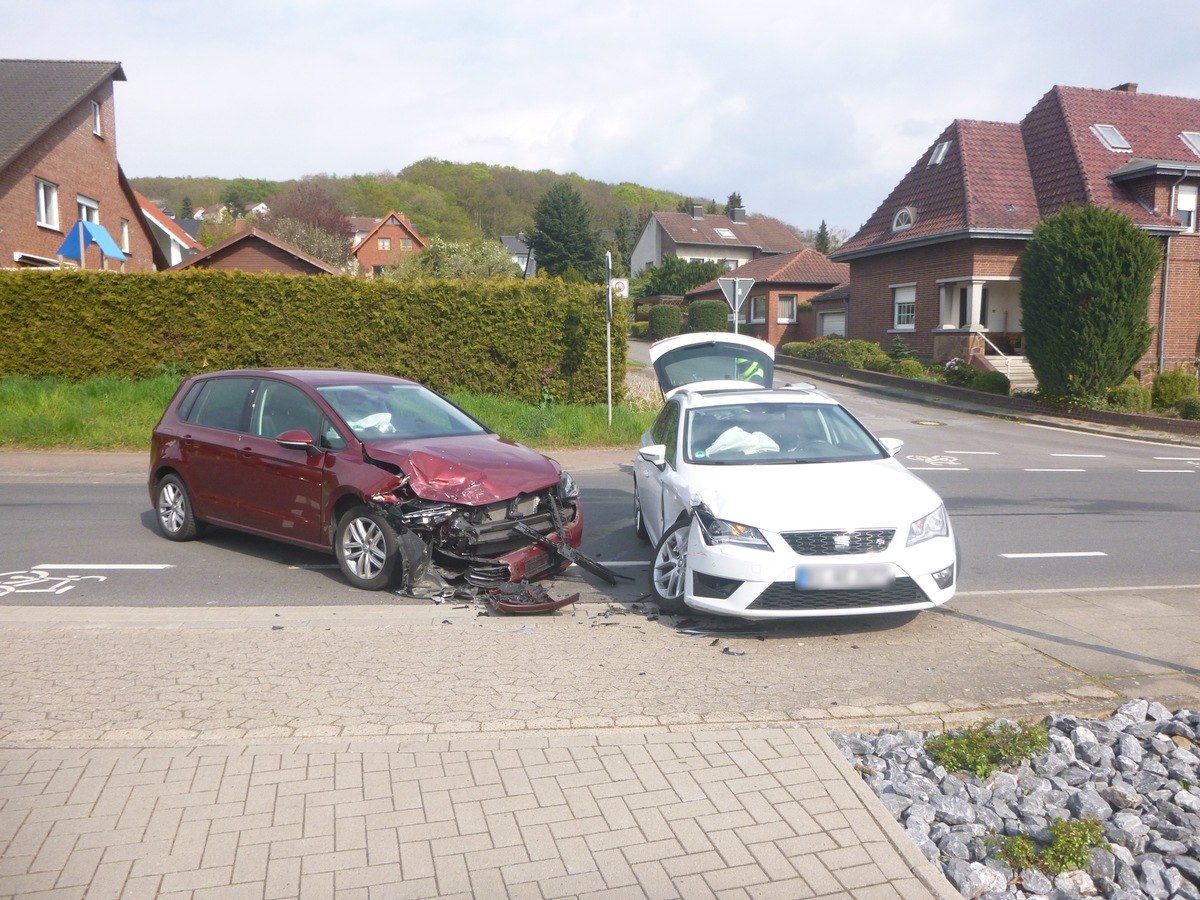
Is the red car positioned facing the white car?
yes

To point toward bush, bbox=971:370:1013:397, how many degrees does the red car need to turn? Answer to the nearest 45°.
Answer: approximately 90° to its left

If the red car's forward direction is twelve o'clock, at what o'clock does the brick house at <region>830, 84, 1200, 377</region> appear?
The brick house is roughly at 9 o'clock from the red car.

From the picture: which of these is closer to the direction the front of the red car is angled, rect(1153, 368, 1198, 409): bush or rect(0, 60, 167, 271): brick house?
the bush

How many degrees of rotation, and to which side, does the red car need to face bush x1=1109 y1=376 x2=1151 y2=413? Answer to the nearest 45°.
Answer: approximately 90° to its left

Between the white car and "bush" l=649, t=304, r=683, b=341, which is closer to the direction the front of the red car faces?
the white car

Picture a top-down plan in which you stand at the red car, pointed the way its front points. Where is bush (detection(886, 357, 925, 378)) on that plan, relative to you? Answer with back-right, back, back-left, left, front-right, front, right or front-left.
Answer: left

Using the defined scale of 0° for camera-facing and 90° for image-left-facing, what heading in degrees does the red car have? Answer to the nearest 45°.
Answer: approximately 315°

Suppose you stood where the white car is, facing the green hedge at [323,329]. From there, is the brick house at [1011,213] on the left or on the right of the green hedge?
right

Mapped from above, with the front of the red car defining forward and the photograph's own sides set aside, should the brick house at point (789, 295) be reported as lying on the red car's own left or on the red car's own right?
on the red car's own left

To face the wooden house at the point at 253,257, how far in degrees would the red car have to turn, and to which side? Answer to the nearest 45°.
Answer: approximately 135° to its left

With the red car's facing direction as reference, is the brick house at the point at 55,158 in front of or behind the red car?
behind

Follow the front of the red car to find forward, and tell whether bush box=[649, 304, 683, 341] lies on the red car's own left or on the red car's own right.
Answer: on the red car's own left

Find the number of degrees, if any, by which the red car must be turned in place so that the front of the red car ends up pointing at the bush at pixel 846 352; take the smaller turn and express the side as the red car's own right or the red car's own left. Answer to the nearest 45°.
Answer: approximately 90° to the red car's own left
